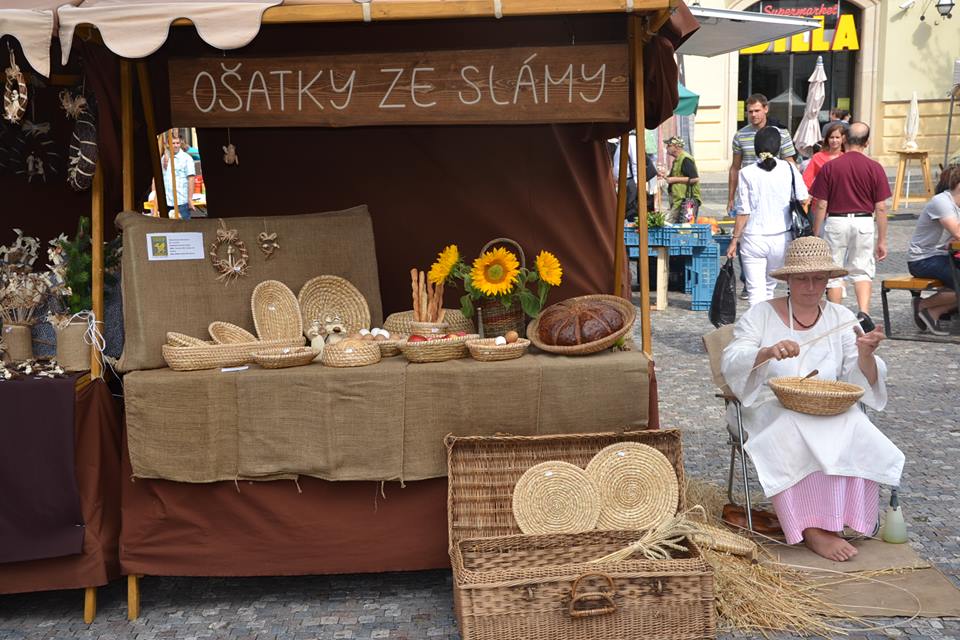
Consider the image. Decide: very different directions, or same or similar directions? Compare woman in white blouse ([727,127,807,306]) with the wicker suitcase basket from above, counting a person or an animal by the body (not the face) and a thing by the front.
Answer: very different directions

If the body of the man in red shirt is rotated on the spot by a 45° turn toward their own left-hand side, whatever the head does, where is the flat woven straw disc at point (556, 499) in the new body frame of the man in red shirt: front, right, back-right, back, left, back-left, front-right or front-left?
back-left

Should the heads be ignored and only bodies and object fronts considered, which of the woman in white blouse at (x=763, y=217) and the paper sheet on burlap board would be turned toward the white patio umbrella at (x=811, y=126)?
the woman in white blouse

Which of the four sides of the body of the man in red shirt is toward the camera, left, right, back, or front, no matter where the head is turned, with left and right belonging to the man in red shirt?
back

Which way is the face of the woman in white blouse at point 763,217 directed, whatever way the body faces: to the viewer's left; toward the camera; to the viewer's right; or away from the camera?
away from the camera

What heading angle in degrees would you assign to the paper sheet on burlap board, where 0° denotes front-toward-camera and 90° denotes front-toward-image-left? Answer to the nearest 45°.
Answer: approximately 0°

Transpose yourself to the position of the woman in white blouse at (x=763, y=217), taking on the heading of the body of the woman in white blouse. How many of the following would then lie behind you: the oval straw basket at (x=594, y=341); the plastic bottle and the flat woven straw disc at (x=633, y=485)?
3

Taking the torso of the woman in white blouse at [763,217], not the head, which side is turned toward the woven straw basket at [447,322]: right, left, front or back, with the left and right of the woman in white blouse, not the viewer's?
back

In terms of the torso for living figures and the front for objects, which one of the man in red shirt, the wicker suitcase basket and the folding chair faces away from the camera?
the man in red shirt

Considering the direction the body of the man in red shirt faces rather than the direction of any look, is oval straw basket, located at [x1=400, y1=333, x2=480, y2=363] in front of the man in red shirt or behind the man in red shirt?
behind

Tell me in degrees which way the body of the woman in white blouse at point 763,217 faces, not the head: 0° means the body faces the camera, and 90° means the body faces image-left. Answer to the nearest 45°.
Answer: approximately 180°
